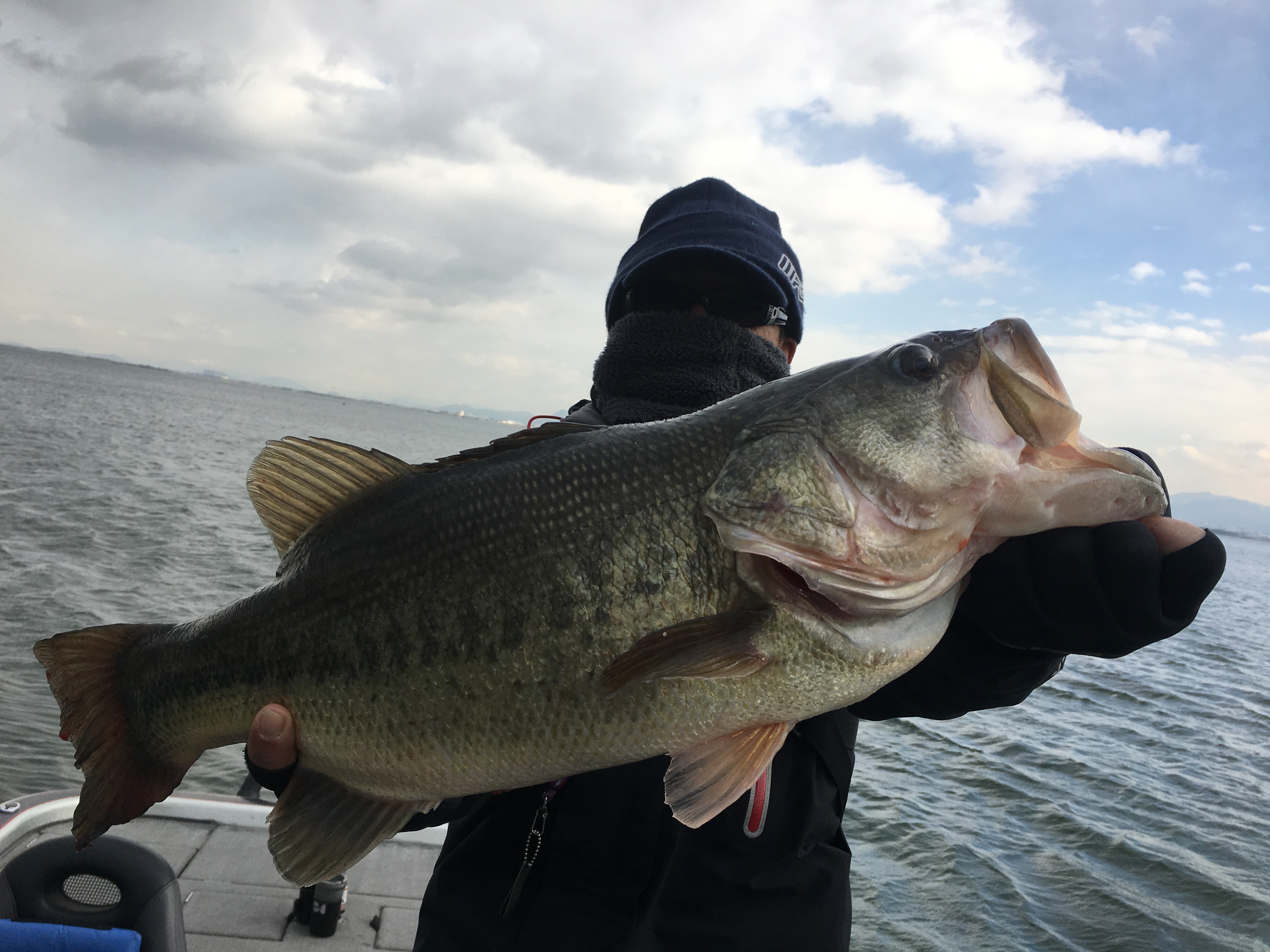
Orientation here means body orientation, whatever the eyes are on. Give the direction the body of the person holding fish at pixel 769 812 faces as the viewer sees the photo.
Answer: toward the camera

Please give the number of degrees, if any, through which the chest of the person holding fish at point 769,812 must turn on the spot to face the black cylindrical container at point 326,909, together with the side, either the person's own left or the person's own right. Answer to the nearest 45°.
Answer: approximately 135° to the person's own right

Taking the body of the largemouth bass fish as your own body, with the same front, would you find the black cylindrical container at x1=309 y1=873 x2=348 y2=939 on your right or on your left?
on your left

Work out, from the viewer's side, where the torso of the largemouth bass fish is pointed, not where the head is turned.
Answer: to the viewer's right
